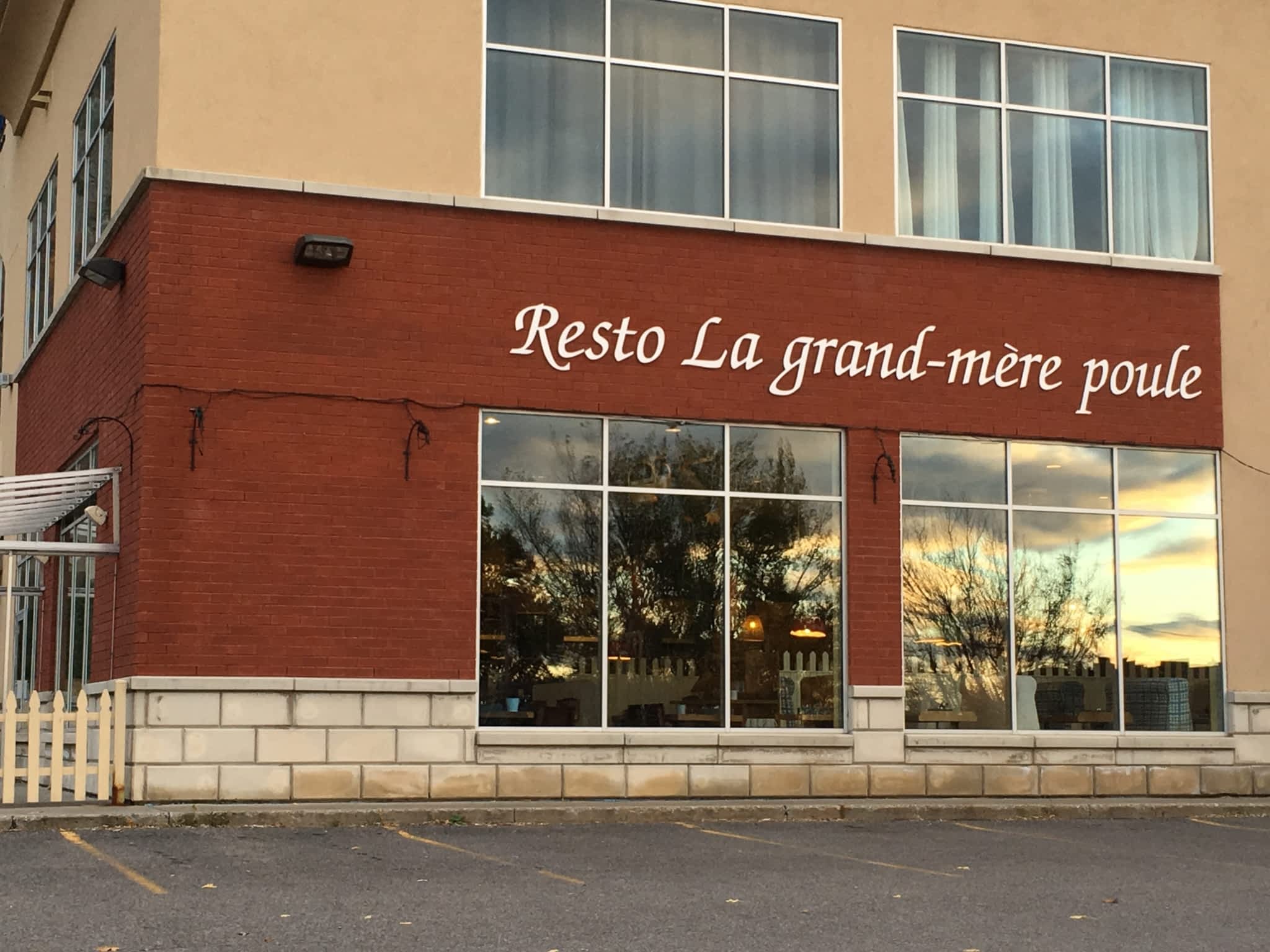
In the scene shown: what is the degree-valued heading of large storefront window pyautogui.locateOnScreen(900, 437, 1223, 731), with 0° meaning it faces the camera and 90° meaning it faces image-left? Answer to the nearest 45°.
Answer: approximately 0°

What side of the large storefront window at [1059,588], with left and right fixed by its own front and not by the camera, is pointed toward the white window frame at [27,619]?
right

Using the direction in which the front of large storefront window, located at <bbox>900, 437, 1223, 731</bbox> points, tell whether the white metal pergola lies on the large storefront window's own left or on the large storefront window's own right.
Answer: on the large storefront window's own right

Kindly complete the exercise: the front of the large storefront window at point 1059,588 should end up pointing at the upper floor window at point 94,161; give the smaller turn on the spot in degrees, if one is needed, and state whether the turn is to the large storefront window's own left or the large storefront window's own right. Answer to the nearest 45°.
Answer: approximately 90° to the large storefront window's own right

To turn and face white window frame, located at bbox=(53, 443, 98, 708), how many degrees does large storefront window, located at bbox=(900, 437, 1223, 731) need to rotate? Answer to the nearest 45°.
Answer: approximately 90° to its right

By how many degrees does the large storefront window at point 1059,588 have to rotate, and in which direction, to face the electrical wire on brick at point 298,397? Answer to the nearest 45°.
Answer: approximately 45° to its right

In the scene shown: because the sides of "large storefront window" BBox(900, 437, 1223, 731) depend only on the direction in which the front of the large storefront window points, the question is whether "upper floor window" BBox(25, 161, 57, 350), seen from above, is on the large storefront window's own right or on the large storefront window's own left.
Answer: on the large storefront window's own right
